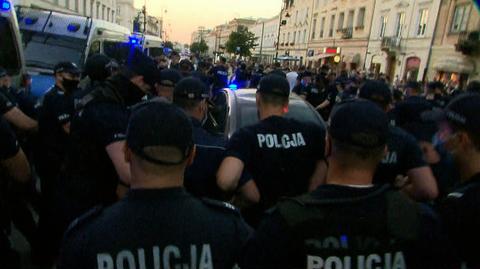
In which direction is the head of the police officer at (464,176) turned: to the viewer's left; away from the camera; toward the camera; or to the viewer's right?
to the viewer's left

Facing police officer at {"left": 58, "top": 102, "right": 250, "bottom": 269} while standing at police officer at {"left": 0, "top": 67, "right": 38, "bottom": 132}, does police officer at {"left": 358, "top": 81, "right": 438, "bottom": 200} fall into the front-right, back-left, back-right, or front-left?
front-left

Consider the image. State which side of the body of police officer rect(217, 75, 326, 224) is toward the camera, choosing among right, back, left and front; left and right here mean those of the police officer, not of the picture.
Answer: back

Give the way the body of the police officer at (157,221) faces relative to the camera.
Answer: away from the camera

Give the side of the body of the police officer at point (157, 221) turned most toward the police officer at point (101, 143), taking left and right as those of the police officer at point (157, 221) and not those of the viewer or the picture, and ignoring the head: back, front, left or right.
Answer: front

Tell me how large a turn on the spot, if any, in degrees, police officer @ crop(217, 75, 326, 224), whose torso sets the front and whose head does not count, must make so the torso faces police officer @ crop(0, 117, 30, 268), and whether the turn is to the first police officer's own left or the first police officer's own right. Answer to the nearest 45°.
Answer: approximately 90° to the first police officer's own left

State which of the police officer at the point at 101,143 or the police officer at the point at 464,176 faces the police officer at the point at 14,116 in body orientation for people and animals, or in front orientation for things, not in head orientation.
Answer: the police officer at the point at 464,176

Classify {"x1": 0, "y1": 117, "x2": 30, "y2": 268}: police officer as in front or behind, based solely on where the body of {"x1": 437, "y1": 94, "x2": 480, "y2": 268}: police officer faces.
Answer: in front

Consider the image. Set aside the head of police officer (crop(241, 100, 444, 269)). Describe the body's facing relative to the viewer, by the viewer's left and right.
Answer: facing away from the viewer

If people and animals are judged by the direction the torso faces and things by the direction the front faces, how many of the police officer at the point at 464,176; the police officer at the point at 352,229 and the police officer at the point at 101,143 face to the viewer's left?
1

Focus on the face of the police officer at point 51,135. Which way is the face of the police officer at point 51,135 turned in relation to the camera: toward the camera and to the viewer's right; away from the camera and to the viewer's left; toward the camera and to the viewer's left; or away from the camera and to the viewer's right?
toward the camera and to the viewer's right

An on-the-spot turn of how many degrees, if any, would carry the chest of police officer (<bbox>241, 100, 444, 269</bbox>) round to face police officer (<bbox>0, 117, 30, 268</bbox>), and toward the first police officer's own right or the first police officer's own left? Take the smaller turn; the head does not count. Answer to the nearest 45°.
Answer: approximately 90° to the first police officer's own left

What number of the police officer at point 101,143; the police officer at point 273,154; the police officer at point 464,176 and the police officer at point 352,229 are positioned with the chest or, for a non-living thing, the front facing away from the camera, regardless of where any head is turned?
2

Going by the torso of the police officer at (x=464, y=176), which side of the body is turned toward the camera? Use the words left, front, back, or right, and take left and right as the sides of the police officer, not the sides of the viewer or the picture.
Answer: left

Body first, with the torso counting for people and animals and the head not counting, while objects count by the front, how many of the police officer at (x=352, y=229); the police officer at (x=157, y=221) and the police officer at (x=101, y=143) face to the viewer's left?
0
